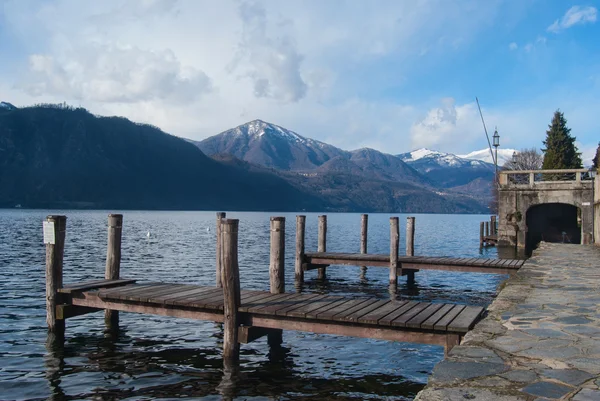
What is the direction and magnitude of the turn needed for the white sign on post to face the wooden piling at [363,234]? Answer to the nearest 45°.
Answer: approximately 135° to its left

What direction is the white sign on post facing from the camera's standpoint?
toward the camera

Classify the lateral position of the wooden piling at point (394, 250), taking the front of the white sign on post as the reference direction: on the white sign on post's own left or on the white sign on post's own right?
on the white sign on post's own left

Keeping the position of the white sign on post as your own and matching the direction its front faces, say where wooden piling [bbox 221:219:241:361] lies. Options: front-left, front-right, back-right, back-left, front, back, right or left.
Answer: front-left

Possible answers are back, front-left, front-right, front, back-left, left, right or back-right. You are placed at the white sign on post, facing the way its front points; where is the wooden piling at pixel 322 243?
back-left

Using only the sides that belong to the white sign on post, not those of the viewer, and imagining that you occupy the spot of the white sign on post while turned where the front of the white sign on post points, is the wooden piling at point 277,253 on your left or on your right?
on your left

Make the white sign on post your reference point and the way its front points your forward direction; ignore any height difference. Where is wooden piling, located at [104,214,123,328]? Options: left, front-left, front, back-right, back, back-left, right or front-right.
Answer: back-left
